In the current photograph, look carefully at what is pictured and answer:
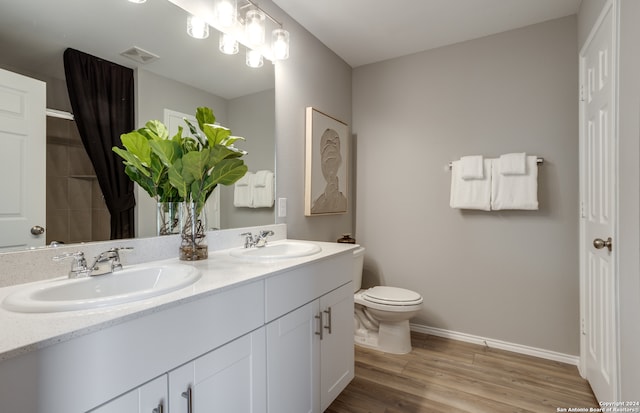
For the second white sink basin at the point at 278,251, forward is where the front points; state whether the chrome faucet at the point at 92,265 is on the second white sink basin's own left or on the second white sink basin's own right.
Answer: on the second white sink basin's own right

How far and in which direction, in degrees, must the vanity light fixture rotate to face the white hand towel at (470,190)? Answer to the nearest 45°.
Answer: approximately 45° to its left

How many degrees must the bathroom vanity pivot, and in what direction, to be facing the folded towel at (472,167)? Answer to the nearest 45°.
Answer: approximately 45° to its left

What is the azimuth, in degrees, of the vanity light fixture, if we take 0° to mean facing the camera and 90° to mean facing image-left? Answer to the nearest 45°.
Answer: approximately 315°

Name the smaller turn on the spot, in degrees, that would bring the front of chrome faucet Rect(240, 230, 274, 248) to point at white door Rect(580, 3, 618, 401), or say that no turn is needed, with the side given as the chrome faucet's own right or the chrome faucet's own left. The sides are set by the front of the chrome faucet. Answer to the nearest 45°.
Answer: approximately 45° to the chrome faucet's own left

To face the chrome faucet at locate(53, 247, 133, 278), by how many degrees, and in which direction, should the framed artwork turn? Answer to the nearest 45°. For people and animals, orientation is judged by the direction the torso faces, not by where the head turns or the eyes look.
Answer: approximately 90° to its right

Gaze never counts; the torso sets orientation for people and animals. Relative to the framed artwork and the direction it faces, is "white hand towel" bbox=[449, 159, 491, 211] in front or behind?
in front
